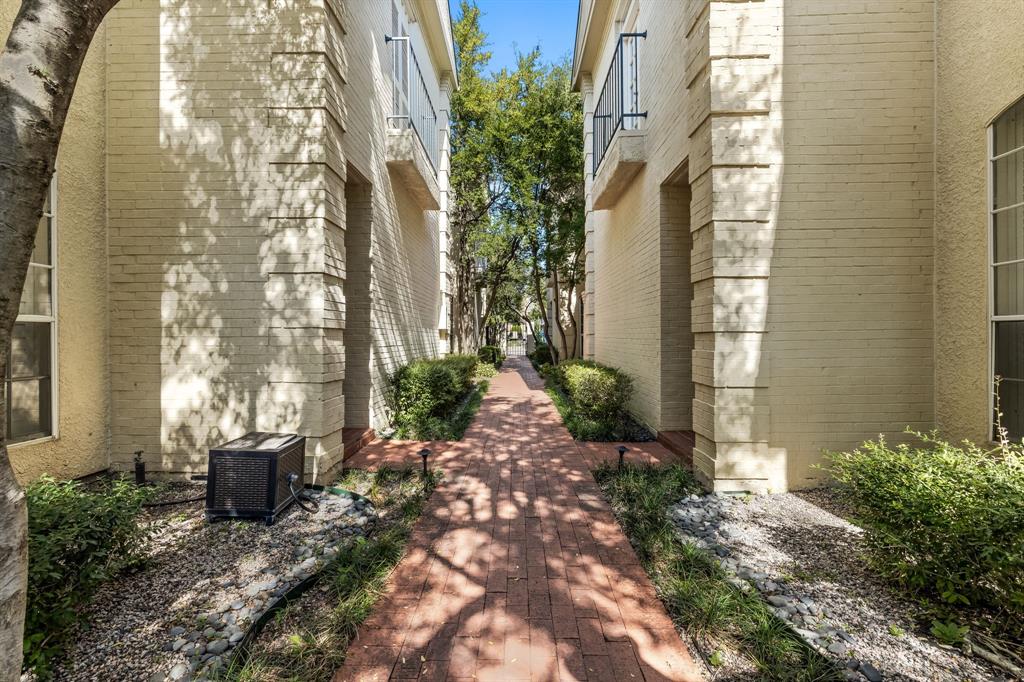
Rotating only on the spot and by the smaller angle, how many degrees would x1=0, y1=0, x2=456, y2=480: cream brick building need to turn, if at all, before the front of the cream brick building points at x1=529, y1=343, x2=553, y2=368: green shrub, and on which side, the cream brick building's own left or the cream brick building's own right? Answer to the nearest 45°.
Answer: approximately 45° to the cream brick building's own left

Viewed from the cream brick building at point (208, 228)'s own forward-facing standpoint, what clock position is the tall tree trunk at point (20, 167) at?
The tall tree trunk is roughly at 3 o'clock from the cream brick building.

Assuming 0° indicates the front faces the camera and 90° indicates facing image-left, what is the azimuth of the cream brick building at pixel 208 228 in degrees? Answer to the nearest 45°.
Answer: approximately 270°

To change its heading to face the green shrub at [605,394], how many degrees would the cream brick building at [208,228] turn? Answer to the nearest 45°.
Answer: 0° — it already faces it

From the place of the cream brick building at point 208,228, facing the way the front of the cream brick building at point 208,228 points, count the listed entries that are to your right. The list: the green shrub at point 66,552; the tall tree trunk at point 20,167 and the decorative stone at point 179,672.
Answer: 3

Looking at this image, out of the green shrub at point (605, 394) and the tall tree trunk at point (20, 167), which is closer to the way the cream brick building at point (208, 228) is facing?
the green shrub

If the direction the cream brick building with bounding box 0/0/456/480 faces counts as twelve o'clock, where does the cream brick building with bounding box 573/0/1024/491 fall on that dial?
the cream brick building with bounding box 573/0/1024/491 is roughly at 1 o'clock from the cream brick building with bounding box 0/0/456/480.

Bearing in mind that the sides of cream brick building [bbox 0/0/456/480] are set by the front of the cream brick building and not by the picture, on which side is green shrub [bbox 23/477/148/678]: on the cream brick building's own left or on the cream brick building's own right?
on the cream brick building's own right
